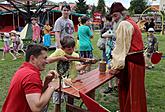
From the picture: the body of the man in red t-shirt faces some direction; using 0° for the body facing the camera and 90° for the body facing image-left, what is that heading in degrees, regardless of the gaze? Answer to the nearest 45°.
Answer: approximately 270°

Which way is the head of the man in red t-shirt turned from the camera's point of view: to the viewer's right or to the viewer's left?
to the viewer's right

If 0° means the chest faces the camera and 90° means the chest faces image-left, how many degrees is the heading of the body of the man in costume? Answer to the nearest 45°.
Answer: approximately 90°

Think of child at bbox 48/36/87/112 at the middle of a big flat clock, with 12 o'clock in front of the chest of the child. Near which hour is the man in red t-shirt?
The man in red t-shirt is roughly at 2 o'clock from the child.

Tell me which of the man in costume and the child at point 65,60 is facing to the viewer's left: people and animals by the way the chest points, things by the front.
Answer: the man in costume

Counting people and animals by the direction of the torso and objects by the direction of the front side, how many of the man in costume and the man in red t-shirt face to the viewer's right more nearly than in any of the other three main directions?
1

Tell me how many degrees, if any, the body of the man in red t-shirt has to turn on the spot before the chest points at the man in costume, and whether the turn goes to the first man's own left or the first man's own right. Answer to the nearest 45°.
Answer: approximately 45° to the first man's own left

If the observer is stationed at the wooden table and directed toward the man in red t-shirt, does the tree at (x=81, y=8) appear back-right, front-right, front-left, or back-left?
back-right

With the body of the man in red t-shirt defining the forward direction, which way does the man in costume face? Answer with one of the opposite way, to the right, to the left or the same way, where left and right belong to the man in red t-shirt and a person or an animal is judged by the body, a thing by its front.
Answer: the opposite way

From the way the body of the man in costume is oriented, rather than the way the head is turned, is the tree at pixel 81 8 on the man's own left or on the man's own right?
on the man's own right

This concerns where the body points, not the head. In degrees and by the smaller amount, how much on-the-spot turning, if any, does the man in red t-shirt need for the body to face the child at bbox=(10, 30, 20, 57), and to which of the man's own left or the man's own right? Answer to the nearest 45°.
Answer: approximately 90° to the man's own left

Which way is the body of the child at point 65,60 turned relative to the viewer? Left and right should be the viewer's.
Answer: facing the viewer and to the right of the viewer
